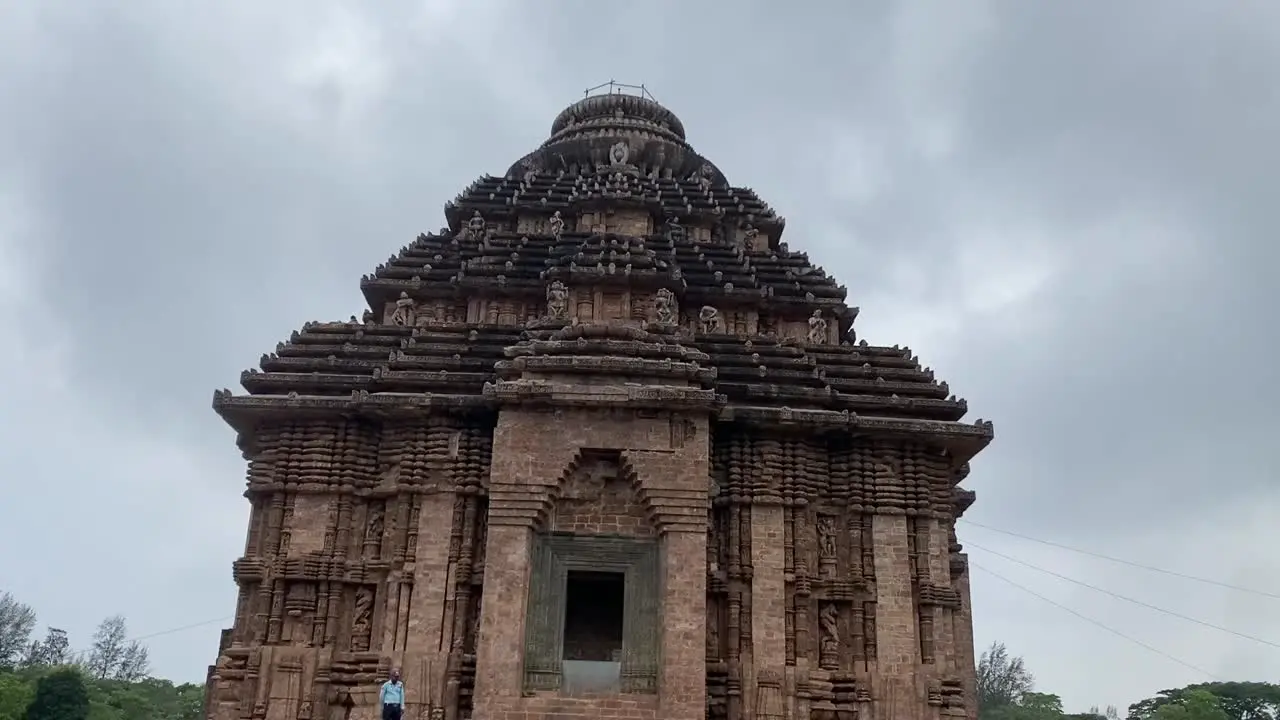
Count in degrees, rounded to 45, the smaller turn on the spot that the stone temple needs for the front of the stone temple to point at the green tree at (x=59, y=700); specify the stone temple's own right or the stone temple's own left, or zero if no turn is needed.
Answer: approximately 135° to the stone temple's own right

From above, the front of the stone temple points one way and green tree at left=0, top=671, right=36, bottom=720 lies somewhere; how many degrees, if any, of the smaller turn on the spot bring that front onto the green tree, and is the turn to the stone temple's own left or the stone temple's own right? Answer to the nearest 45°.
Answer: approximately 135° to the stone temple's own right

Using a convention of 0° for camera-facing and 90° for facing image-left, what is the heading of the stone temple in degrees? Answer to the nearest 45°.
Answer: approximately 0°

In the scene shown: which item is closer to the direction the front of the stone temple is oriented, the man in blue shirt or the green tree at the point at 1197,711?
the man in blue shirt

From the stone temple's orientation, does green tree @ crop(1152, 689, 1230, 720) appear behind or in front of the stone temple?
behind
